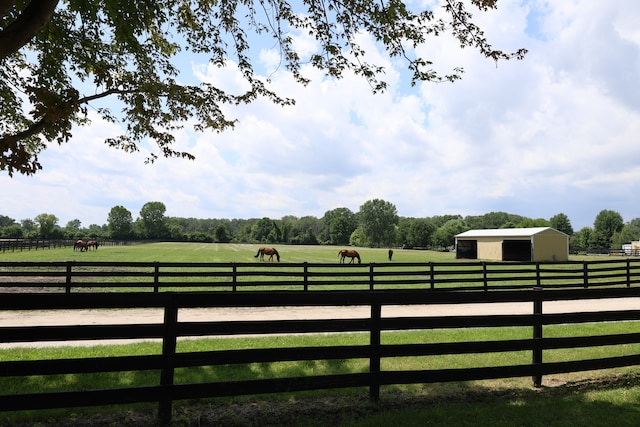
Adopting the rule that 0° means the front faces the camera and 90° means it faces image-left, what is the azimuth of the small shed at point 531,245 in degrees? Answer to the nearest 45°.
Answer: approximately 45°

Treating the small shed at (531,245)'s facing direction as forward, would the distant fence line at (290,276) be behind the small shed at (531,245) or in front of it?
in front

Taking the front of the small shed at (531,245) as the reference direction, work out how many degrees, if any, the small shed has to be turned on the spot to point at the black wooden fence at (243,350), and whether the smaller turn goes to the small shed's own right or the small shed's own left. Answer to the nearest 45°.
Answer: approximately 45° to the small shed's own left
